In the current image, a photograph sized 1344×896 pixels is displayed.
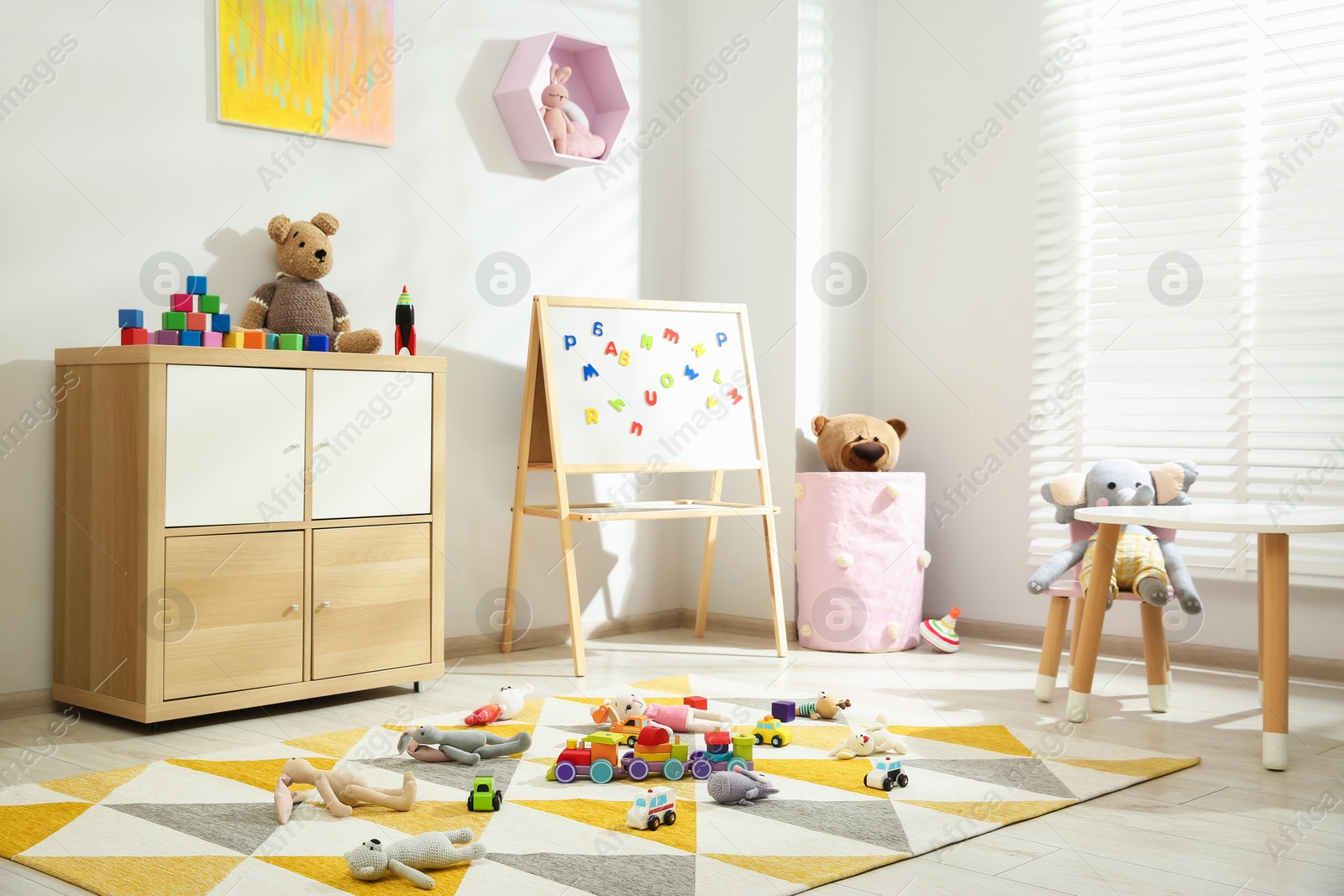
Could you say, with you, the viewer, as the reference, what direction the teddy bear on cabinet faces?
facing the viewer and to the right of the viewer

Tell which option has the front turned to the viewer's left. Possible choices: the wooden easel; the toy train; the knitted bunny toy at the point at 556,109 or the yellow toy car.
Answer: the toy train

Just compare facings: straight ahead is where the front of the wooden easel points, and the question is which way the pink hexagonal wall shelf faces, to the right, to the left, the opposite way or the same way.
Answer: the same way

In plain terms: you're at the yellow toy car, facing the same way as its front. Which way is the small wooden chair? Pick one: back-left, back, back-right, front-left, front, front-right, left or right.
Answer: left

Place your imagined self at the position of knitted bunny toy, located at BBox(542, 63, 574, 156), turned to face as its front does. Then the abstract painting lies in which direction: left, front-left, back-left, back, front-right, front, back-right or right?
right

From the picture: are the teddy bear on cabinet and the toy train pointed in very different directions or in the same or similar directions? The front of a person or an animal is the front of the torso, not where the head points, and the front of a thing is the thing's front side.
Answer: very different directions

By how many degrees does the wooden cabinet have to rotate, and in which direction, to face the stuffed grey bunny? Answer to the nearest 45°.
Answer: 0° — it already faces it

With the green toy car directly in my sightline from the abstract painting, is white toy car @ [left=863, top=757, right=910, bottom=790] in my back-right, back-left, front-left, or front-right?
front-left

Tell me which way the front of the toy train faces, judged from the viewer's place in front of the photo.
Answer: facing to the left of the viewer

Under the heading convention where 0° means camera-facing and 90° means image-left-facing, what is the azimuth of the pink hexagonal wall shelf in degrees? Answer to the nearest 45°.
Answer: approximately 315°

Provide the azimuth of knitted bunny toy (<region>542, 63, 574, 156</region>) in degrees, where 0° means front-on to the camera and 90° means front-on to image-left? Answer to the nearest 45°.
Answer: approximately 315°

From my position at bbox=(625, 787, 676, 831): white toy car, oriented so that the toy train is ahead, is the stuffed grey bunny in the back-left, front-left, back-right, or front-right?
front-left

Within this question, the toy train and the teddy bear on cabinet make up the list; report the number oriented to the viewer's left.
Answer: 1

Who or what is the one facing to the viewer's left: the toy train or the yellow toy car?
the toy train
